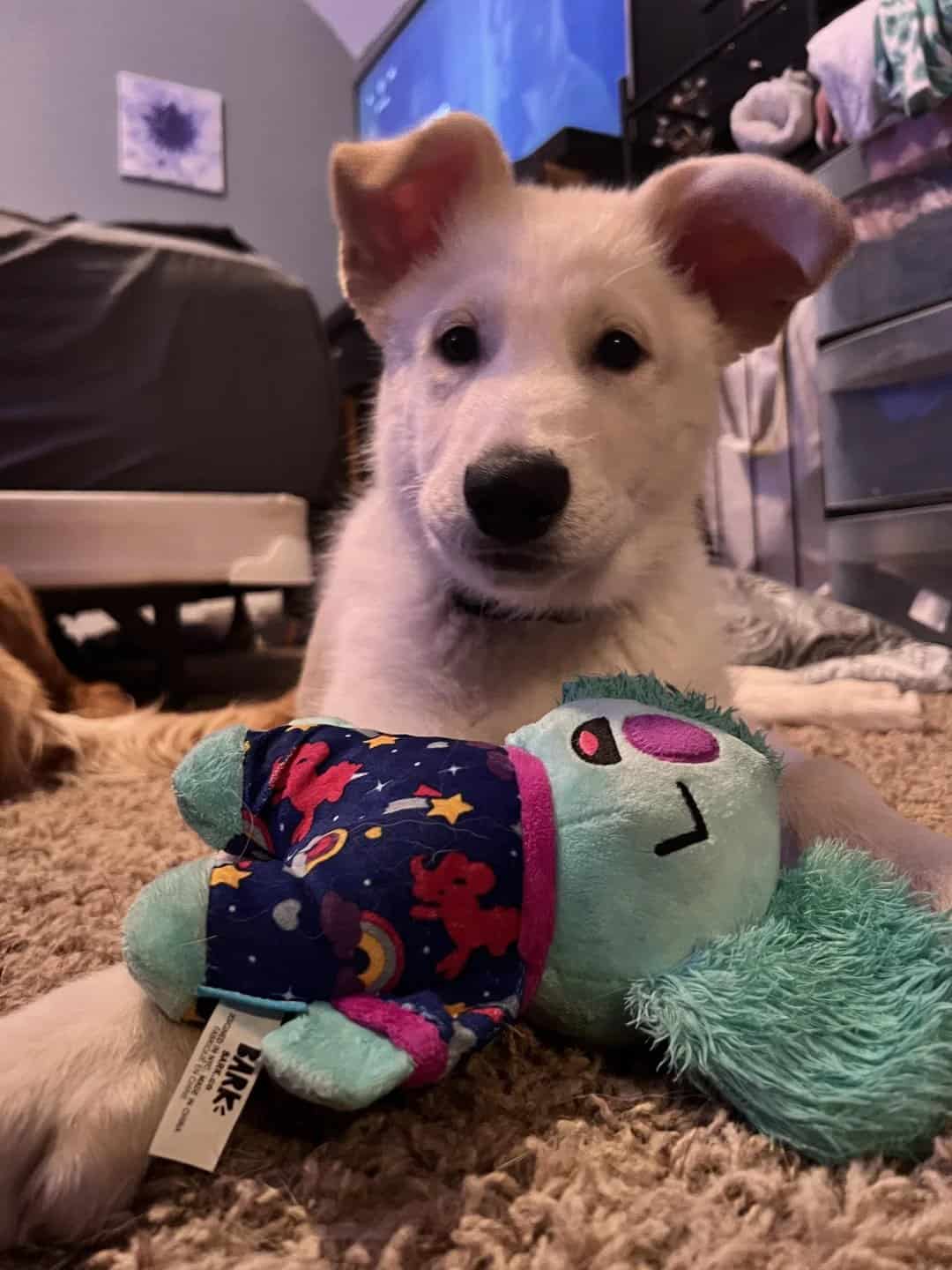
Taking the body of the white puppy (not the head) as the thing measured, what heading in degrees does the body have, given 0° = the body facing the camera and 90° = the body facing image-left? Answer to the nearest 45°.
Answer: approximately 0°

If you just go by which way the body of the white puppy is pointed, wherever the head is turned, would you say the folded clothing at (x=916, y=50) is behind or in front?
behind

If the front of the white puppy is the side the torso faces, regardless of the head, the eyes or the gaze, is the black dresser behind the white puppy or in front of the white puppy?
behind

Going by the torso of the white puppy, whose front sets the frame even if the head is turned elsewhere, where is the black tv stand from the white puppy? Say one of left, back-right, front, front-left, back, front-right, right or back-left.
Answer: back

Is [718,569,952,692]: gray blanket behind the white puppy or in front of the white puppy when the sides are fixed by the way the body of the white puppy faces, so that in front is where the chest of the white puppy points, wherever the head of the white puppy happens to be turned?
behind

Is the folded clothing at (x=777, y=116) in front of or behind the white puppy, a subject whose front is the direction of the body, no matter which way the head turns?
behind

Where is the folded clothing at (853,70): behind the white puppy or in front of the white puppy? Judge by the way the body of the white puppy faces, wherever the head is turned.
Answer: behind
